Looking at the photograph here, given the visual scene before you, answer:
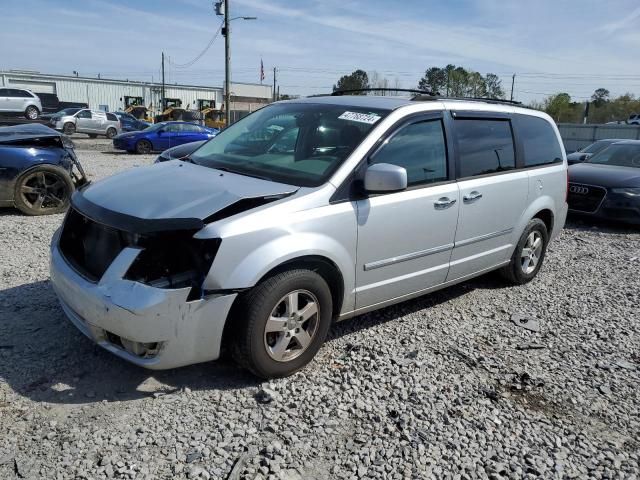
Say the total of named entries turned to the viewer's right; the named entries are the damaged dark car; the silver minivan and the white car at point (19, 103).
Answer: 1

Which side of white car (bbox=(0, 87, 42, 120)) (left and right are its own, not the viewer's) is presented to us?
left

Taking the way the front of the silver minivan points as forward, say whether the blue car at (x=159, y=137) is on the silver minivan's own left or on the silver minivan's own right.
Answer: on the silver minivan's own right

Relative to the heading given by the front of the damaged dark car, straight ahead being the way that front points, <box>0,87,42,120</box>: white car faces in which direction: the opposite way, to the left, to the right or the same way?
the opposite way

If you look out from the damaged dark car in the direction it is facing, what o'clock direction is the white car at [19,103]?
The white car is roughly at 9 o'clock from the damaged dark car.

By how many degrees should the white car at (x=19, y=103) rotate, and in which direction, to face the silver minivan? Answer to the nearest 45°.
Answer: approximately 90° to its left

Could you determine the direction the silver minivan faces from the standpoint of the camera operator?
facing the viewer and to the left of the viewer

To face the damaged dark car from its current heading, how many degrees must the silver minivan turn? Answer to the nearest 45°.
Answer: approximately 90° to its right

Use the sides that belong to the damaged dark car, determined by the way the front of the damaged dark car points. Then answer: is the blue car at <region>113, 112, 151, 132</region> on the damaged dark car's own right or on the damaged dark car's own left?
on the damaged dark car's own left

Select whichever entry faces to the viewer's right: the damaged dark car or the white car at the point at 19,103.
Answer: the damaged dark car

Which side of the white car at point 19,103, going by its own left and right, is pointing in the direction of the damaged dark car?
left

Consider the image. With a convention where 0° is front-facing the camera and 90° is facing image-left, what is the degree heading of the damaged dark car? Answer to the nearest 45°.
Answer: approximately 270°

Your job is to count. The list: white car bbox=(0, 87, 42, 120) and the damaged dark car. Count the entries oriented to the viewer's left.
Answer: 1
